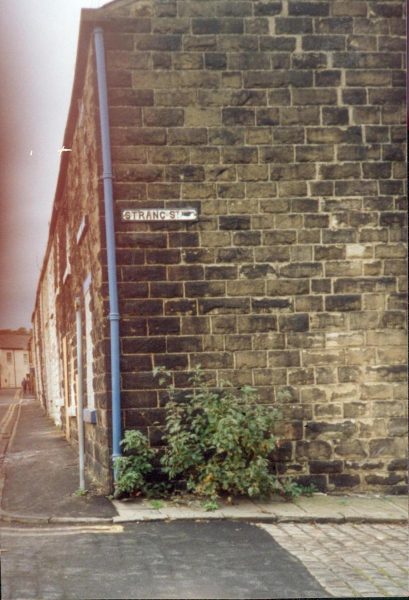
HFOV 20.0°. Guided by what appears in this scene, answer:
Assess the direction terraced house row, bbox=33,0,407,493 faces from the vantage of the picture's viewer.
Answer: facing to the left of the viewer
